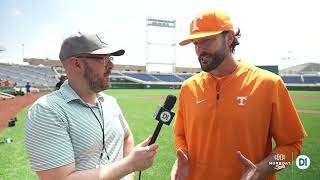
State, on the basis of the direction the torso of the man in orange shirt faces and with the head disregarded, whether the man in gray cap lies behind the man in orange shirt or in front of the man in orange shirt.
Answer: in front

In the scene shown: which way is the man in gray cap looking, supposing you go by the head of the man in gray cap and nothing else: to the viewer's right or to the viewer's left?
to the viewer's right

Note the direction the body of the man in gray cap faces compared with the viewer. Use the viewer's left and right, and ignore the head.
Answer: facing the viewer and to the right of the viewer

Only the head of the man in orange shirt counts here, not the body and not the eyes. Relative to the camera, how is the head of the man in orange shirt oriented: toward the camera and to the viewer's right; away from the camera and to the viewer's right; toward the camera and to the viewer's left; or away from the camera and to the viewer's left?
toward the camera and to the viewer's left

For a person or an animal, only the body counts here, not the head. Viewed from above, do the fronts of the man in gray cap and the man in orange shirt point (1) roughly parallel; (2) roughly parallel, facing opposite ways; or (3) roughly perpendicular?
roughly perpendicular

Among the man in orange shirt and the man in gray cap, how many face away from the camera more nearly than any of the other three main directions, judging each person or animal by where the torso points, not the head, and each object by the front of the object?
0

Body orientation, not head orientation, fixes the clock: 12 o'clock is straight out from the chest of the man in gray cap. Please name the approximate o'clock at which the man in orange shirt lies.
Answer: The man in orange shirt is roughly at 10 o'clock from the man in gray cap.

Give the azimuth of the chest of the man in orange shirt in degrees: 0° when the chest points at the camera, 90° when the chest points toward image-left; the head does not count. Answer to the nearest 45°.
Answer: approximately 45°
